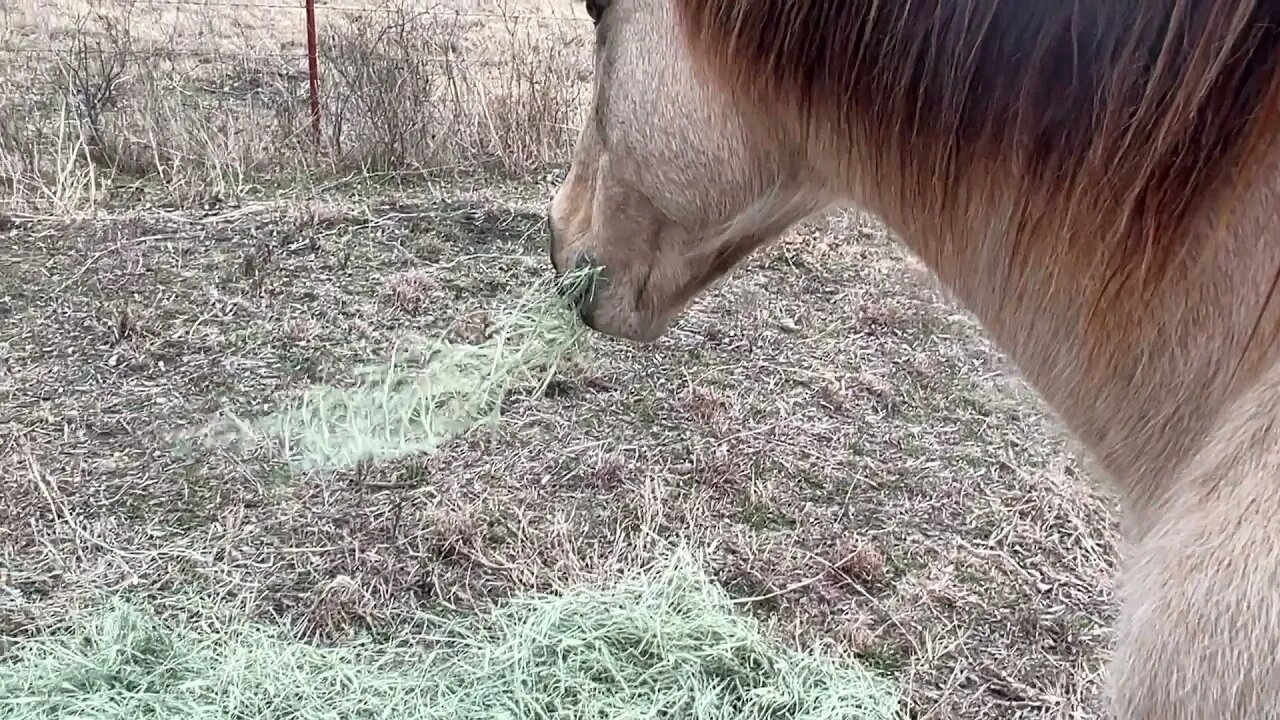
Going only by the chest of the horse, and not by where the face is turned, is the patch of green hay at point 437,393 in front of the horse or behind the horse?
in front

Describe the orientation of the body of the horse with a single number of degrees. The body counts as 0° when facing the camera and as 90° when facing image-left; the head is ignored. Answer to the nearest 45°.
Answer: approximately 90°

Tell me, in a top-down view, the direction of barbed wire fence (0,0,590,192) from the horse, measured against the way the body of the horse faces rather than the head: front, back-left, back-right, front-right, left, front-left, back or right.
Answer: front-right

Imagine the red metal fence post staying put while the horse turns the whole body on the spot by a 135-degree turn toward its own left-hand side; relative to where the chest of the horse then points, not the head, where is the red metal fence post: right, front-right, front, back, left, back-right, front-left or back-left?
back
